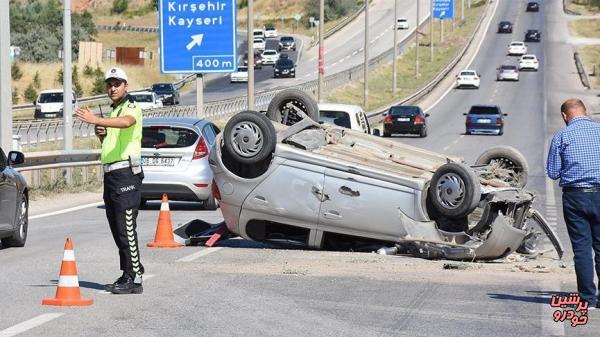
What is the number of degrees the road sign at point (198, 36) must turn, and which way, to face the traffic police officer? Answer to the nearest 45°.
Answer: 0° — it already faces them

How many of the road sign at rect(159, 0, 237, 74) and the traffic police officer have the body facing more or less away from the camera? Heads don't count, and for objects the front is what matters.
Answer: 0

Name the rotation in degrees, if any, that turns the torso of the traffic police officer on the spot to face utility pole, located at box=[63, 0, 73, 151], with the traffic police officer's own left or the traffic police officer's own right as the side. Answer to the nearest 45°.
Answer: approximately 135° to the traffic police officer's own right

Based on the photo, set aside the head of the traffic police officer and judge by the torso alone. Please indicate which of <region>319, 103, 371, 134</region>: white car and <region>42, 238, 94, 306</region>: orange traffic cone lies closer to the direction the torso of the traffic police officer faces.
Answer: the orange traffic cone

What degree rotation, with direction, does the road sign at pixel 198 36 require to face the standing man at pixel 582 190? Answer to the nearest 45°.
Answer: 0° — it already faces them

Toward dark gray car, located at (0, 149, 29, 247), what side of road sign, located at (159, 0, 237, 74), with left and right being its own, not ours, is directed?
front

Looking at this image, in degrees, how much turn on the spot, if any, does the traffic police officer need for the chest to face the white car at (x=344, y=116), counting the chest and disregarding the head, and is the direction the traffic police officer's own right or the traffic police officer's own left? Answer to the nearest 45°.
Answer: approximately 135° to the traffic police officer's own right

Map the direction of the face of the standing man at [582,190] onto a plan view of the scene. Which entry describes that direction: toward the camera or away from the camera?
away from the camera

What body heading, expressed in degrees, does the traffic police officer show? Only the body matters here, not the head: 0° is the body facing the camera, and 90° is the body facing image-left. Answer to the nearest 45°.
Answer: approximately 45°

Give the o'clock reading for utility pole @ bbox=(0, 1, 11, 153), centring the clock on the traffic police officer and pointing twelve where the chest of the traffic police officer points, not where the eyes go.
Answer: The utility pole is roughly at 4 o'clock from the traffic police officer.

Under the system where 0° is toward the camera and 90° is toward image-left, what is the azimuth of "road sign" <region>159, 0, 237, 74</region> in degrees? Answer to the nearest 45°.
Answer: approximately 0°

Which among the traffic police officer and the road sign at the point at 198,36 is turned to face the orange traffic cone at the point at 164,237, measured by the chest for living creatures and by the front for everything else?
the road sign

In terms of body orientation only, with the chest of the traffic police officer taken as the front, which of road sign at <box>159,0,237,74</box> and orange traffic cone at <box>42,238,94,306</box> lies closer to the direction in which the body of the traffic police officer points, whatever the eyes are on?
the orange traffic cone

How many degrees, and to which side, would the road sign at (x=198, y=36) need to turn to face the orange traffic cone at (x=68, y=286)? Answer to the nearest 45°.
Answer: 0° — it already faces it
